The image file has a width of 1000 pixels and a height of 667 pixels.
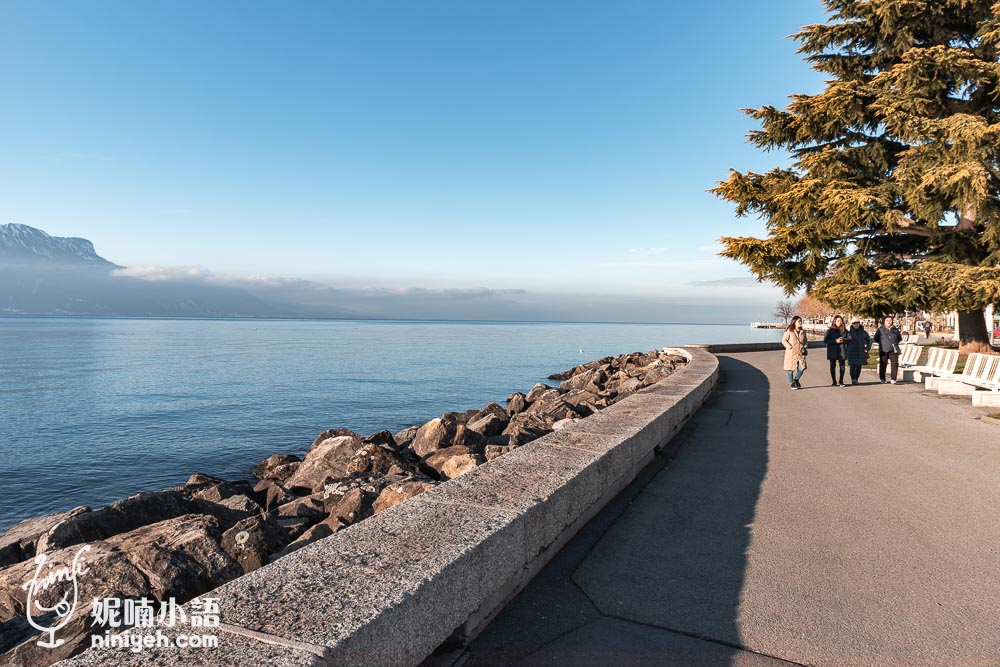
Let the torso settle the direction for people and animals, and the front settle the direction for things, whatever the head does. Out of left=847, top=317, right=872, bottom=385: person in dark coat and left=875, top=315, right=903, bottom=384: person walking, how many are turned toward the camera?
2

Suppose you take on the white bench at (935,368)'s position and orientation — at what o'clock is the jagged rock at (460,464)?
The jagged rock is roughly at 11 o'clock from the white bench.

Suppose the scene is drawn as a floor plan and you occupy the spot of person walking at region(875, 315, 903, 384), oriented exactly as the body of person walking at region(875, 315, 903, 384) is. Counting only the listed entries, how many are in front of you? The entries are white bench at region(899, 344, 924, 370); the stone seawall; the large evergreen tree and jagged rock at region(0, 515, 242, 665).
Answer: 2

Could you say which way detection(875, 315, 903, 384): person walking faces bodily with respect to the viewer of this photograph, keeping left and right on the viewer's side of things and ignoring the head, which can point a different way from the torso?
facing the viewer

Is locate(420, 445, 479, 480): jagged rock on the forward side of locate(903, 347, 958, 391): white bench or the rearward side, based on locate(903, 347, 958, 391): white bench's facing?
on the forward side

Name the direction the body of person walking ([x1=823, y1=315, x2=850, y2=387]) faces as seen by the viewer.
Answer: toward the camera

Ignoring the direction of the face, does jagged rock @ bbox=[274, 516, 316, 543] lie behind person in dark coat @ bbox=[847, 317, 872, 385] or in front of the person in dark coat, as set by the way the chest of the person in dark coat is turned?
in front

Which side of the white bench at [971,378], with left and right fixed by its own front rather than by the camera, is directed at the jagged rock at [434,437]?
front

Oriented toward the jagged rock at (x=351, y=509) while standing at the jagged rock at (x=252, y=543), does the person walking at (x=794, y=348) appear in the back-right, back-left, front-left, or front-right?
front-right

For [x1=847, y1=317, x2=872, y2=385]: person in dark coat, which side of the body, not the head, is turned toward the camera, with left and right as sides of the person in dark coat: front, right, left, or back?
front

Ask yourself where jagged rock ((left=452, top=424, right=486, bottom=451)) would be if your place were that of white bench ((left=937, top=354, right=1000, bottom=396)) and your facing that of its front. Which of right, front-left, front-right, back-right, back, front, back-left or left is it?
front

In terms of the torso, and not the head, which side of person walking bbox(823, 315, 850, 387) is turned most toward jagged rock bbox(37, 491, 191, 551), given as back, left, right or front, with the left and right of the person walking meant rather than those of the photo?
front

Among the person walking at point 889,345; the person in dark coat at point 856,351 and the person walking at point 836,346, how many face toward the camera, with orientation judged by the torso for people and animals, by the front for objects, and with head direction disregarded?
3

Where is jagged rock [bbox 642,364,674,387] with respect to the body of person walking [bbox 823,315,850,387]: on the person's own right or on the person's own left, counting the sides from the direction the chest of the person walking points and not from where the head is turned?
on the person's own right
